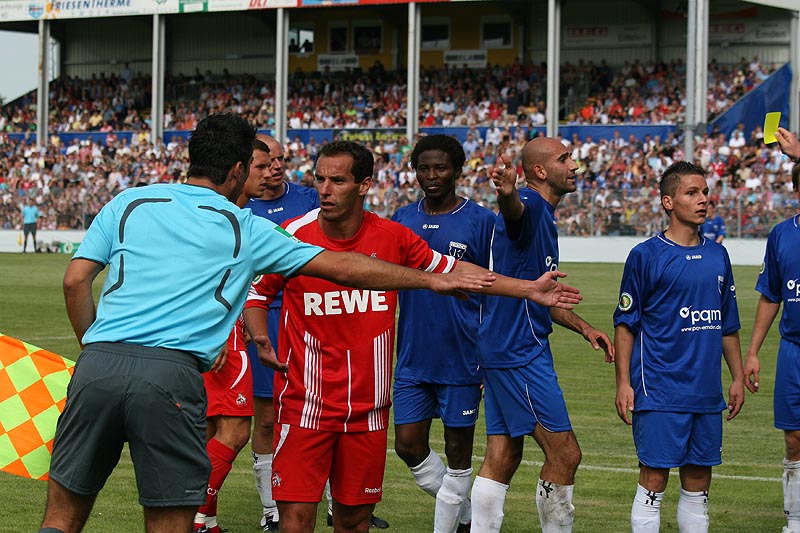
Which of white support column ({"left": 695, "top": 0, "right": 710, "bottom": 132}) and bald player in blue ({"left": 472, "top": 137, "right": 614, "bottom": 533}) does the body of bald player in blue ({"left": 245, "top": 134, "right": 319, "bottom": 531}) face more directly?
the bald player in blue ({"left": 472, "top": 137, "right": 614, "bottom": 533})

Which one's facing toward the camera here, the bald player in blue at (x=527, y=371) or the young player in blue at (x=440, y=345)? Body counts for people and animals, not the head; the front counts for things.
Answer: the young player in blue at (x=440, y=345)

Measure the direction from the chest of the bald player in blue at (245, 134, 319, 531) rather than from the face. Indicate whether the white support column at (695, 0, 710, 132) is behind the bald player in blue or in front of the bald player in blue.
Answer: behind

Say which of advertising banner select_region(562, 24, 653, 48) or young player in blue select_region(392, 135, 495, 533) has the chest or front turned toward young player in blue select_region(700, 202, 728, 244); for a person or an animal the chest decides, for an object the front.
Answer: the advertising banner

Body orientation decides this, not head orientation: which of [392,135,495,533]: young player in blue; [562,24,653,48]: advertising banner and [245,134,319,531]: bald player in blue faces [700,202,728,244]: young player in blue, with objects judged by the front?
the advertising banner

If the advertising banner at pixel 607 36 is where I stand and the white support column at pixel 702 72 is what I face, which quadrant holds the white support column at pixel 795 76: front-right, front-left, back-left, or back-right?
front-left

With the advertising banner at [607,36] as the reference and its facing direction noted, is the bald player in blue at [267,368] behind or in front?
in front

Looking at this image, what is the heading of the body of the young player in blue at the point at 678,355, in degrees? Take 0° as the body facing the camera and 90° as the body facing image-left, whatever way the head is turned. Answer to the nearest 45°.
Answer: approximately 315°

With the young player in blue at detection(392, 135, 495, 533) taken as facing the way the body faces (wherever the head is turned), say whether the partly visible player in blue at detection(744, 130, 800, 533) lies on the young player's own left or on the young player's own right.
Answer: on the young player's own left

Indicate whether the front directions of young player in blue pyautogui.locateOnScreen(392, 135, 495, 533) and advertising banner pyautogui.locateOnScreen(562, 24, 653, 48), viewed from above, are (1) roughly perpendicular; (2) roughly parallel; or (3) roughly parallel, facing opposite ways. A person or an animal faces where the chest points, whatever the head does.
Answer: roughly parallel

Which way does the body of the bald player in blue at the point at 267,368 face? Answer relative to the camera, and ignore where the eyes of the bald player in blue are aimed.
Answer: toward the camera
